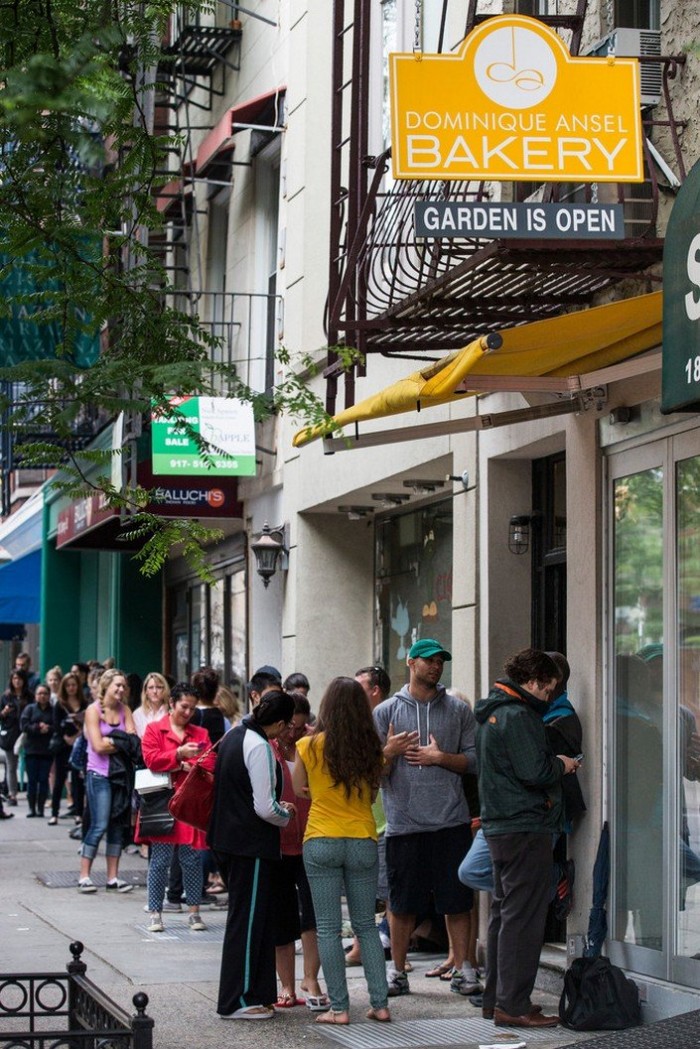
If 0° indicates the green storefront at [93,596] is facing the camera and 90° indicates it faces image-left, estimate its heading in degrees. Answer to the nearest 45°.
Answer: approximately 45°

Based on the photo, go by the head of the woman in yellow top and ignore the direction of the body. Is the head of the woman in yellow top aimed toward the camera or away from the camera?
away from the camera

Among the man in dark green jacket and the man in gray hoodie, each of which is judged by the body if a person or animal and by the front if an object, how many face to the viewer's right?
1

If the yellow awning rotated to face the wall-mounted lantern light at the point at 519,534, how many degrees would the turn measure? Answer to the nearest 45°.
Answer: approximately 135° to its right

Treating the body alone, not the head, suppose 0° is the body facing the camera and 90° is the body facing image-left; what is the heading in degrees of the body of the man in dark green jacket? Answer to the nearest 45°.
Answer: approximately 270°

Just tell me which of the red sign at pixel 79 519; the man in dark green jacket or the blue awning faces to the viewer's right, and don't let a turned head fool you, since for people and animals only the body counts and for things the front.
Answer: the man in dark green jacket

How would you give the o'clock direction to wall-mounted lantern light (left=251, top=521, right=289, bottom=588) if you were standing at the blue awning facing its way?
The wall-mounted lantern light is roughly at 10 o'clock from the blue awning.

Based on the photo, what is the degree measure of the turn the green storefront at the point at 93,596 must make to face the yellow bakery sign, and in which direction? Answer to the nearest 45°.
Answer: approximately 45° to its left

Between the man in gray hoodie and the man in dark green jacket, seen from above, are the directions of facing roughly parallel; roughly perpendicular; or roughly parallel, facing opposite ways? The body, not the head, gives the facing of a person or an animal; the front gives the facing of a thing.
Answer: roughly perpendicular

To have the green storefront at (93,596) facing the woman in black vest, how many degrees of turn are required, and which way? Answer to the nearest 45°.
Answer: approximately 45° to its left
